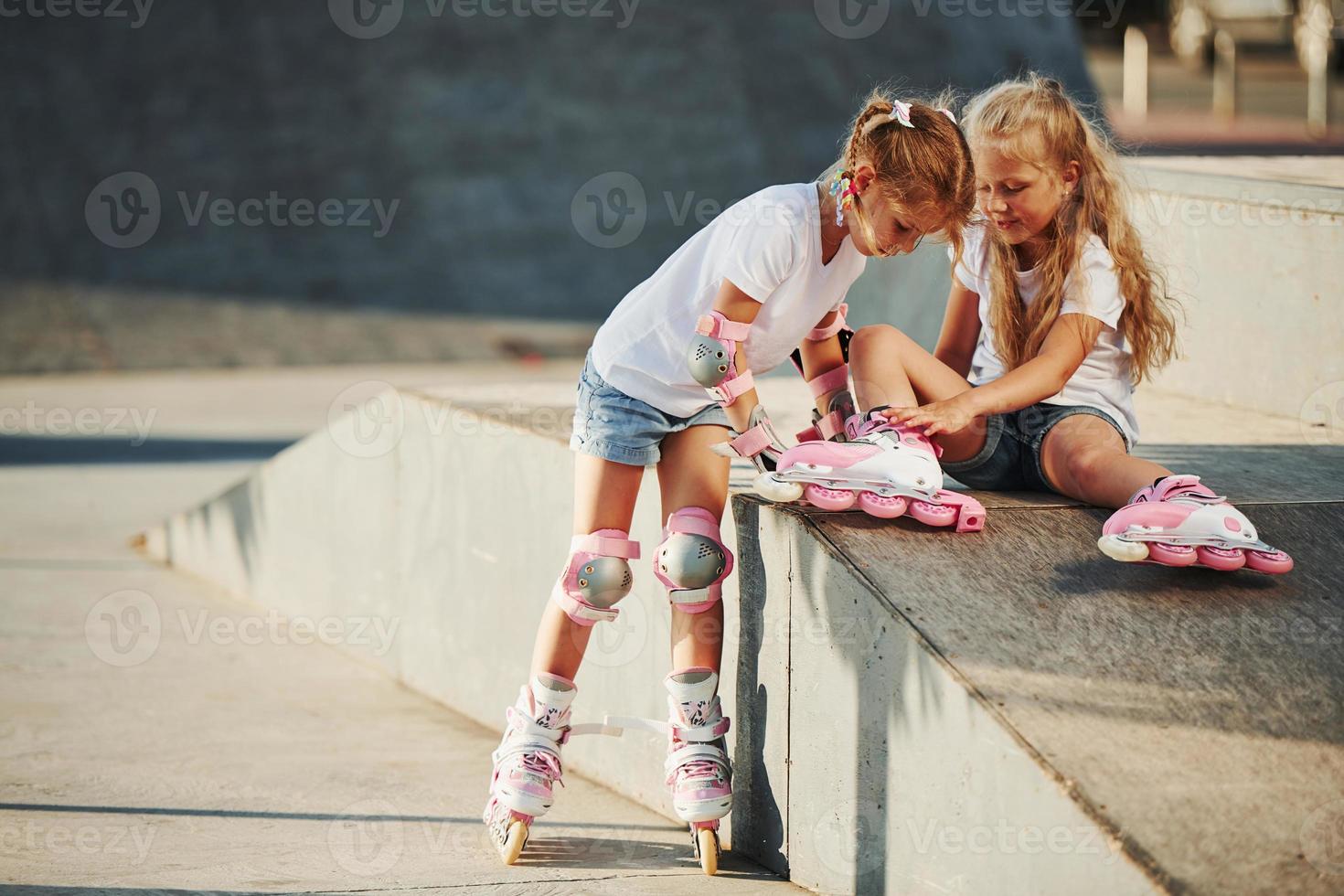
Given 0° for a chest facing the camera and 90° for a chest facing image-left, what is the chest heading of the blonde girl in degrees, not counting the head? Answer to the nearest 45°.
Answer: approximately 45°

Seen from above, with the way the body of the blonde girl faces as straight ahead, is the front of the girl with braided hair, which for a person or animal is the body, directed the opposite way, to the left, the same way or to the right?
to the left

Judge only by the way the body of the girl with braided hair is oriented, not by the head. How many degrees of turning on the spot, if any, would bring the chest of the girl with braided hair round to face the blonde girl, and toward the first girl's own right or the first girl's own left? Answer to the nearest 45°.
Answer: approximately 45° to the first girl's own left

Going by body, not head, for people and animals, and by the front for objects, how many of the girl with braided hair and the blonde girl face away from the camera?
0

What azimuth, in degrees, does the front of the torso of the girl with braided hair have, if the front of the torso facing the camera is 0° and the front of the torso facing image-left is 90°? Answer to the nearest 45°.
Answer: approximately 315°
